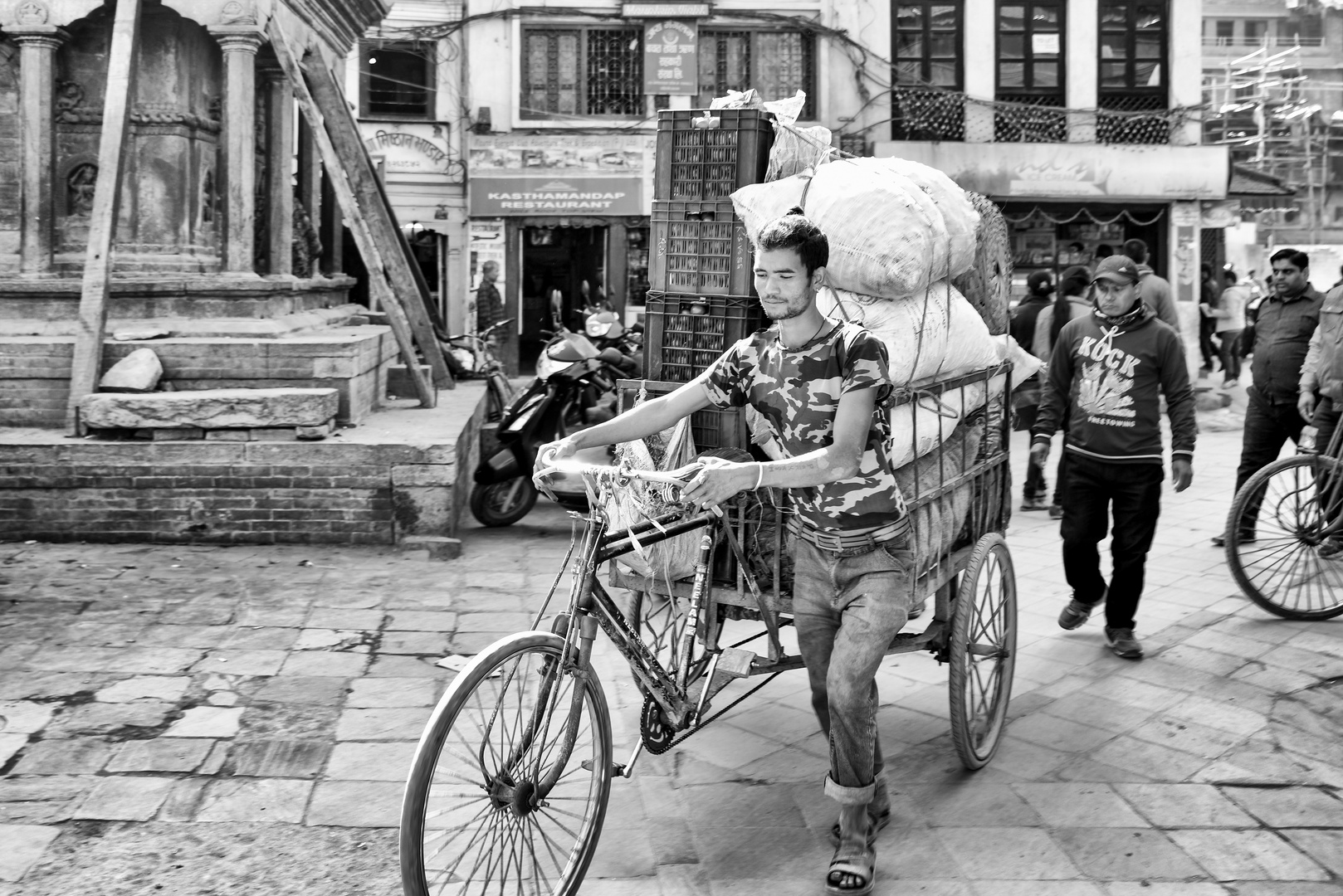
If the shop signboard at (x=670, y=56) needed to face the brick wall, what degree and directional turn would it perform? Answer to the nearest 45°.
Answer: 0° — it already faces it

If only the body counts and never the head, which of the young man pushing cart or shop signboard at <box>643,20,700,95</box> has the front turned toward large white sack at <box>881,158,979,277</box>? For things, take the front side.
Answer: the shop signboard

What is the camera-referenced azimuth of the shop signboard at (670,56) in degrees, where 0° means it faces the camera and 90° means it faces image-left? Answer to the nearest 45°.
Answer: approximately 0°

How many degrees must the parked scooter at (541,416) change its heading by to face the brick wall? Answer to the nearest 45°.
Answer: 0° — it already faces it

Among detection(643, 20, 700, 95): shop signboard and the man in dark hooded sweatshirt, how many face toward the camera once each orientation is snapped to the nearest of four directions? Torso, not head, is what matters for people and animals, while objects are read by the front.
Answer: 2
